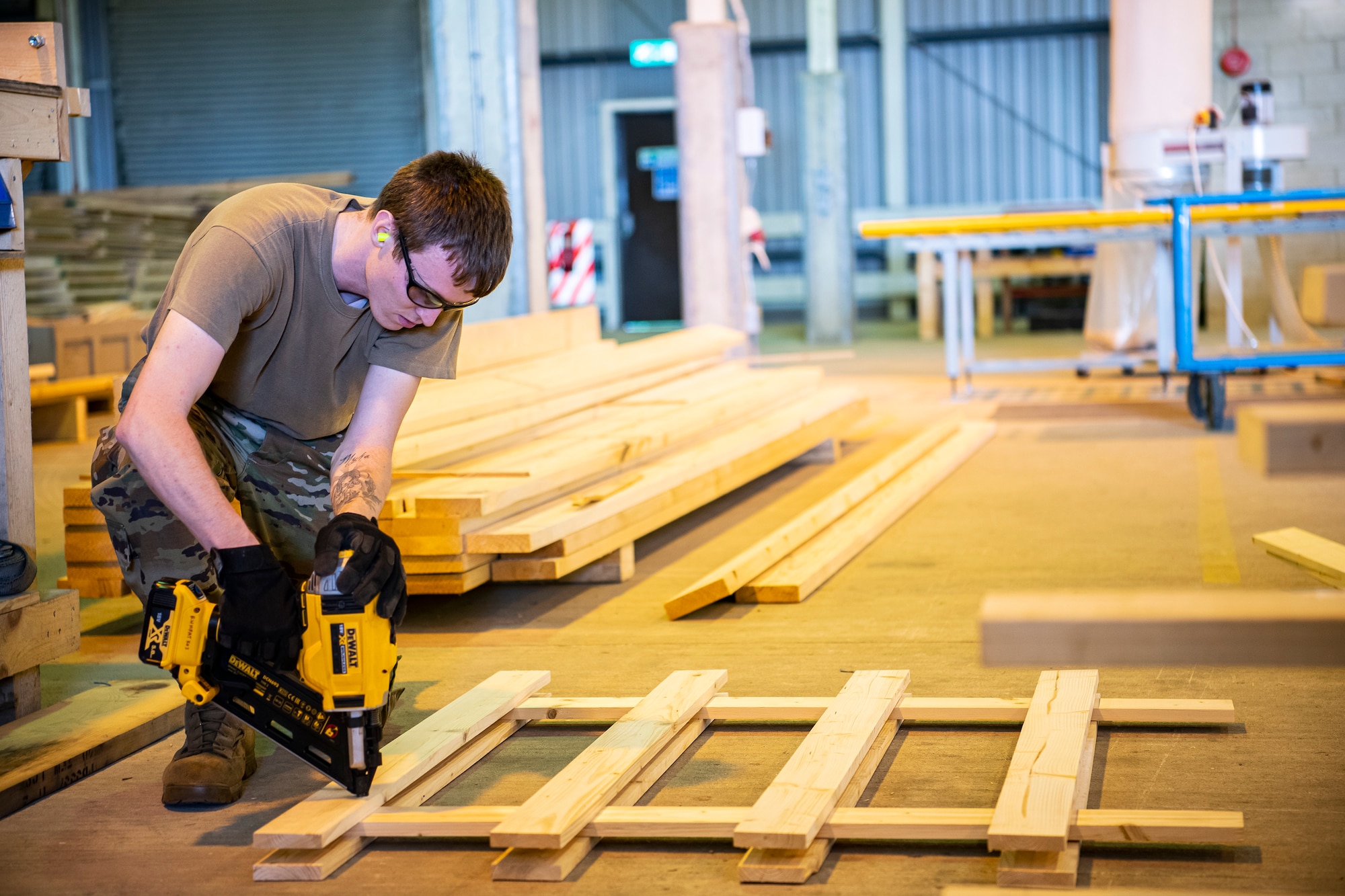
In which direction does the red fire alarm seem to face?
toward the camera

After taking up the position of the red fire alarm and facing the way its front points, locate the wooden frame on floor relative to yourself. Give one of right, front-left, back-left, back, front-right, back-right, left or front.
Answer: front

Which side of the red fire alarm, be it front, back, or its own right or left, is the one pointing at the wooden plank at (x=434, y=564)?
front

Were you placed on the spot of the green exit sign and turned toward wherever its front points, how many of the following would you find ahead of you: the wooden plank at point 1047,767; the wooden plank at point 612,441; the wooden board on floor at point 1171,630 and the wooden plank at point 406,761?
4

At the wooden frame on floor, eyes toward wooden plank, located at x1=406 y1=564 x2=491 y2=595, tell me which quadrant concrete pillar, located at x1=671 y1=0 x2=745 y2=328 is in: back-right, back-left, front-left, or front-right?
front-right

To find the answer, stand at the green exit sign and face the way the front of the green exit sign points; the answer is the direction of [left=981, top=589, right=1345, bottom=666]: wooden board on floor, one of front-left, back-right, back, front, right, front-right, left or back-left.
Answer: front

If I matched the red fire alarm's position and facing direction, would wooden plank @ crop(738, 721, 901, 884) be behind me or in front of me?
in front

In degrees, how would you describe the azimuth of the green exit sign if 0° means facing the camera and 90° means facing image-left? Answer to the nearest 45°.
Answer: approximately 0°

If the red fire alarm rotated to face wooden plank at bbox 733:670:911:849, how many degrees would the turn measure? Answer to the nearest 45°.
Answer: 0° — it already faces it

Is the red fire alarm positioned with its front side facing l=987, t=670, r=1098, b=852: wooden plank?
yes

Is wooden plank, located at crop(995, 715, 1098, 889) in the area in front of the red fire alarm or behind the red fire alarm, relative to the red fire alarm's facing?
in front

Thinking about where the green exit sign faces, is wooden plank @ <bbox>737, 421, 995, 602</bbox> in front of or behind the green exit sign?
in front

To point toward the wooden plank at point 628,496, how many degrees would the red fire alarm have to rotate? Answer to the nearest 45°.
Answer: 0° — it already faces it

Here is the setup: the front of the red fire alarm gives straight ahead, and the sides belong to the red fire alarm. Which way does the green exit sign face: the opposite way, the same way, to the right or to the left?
the same way

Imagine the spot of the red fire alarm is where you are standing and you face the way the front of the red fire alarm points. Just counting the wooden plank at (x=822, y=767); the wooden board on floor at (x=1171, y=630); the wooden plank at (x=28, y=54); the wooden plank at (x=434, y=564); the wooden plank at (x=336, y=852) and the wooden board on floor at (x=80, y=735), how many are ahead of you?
6

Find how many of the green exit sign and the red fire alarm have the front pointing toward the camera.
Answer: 2

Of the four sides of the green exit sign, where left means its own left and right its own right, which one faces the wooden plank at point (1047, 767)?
front

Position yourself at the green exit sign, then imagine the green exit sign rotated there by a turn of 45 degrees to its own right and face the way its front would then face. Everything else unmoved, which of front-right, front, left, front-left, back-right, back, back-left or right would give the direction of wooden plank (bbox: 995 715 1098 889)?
front-left
